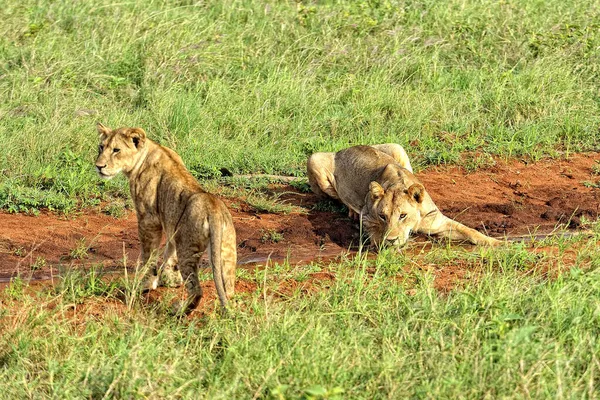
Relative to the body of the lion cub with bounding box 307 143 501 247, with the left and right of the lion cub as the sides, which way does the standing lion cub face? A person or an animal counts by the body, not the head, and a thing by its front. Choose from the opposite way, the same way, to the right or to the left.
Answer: the opposite way

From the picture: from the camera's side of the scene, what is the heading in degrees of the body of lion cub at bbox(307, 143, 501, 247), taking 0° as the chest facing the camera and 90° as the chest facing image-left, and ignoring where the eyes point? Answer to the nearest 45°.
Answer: approximately 315°

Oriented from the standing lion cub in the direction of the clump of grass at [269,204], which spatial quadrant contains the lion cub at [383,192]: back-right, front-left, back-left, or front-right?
front-right

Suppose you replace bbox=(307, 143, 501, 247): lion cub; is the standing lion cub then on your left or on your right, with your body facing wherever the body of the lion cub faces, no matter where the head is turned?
on your right

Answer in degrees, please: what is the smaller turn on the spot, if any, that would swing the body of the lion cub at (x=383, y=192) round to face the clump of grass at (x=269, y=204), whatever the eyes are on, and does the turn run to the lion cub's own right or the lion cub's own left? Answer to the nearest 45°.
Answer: approximately 135° to the lion cub's own right

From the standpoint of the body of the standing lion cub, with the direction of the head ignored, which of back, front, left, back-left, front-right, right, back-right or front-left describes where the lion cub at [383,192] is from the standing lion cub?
right

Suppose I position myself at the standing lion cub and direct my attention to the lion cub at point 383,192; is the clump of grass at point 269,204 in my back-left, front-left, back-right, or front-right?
front-left

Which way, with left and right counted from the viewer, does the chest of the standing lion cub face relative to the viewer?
facing away from the viewer and to the left of the viewer
